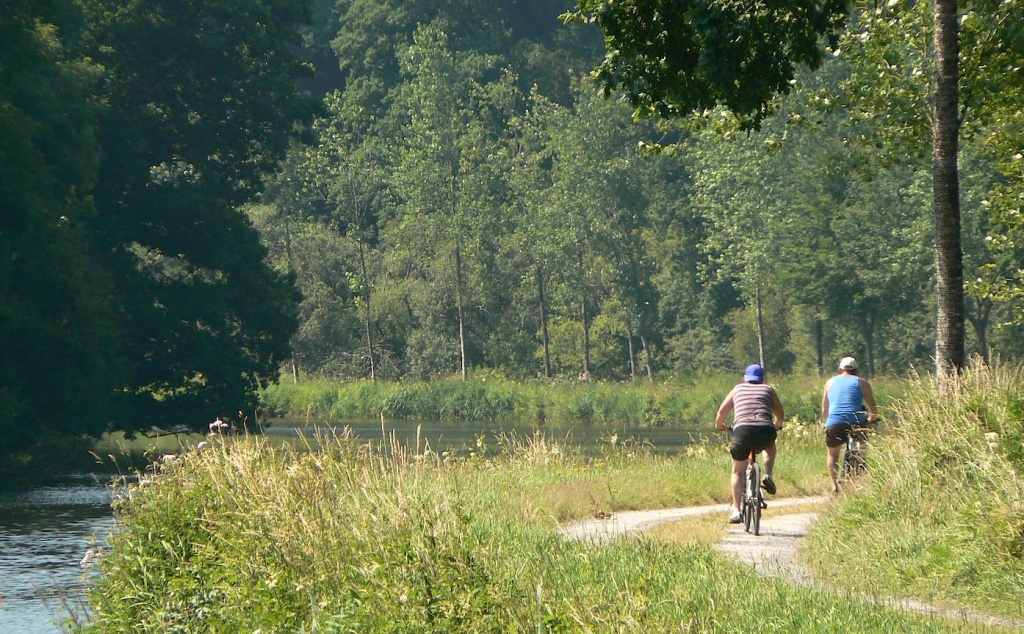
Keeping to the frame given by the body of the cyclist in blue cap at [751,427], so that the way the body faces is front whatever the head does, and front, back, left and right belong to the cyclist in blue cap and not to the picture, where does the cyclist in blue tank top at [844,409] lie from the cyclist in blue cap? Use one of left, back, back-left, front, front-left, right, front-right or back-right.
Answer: front-right

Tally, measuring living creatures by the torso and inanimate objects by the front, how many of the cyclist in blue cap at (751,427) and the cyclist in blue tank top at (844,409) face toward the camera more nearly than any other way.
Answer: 0

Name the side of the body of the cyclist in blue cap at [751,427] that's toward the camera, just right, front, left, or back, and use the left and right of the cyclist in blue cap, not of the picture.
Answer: back

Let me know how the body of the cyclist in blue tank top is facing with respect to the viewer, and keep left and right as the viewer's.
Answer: facing away from the viewer and to the right of the viewer

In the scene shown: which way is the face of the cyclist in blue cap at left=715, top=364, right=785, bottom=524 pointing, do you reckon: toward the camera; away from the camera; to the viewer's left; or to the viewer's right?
away from the camera

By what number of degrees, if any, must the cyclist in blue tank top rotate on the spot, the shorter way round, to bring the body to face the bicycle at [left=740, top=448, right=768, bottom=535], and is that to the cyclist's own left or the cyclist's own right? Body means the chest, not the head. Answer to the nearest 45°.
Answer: approximately 180°

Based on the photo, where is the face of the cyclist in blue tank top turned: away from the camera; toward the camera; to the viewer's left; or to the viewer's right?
away from the camera

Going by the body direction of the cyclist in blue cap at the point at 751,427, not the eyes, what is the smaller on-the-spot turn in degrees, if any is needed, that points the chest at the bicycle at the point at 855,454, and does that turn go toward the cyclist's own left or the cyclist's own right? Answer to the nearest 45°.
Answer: approximately 45° to the cyclist's own right
